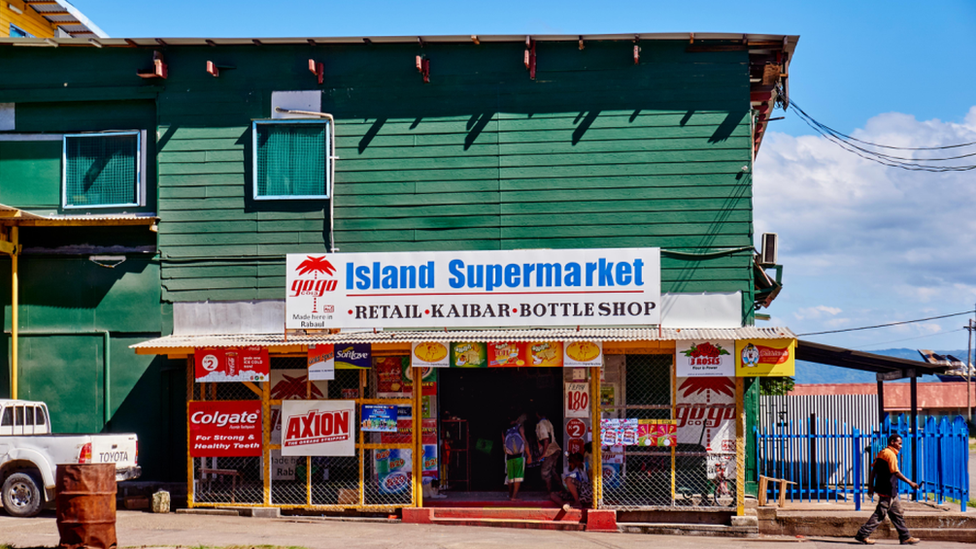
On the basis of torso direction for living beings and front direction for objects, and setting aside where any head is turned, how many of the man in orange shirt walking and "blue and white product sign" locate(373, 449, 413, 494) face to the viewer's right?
1

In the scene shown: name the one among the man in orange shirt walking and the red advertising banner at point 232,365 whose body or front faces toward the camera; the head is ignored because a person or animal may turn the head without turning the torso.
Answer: the red advertising banner

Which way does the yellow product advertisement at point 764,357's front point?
toward the camera

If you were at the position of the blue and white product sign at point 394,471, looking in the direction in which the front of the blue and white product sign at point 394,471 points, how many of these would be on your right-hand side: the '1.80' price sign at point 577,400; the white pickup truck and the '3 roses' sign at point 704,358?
1

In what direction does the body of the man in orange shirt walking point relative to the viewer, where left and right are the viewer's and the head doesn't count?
facing to the right of the viewer

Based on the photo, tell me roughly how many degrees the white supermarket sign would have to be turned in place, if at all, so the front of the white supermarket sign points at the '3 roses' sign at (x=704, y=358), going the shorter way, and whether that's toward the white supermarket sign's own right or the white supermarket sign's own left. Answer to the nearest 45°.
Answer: approximately 90° to the white supermarket sign's own left

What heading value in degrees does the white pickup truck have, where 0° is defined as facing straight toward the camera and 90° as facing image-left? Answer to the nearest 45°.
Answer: approximately 135°

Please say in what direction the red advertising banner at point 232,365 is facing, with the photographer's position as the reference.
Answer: facing the viewer

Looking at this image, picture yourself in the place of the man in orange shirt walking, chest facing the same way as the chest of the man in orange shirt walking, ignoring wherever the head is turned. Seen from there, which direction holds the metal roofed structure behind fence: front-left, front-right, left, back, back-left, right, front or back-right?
left

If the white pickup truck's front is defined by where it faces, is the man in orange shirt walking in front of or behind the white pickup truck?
behind

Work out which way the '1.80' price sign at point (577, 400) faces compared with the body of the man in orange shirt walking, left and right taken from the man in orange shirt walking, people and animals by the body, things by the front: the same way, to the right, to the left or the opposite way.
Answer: to the right

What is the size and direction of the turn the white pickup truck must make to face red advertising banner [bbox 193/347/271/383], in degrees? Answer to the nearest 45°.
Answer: approximately 135° to its right

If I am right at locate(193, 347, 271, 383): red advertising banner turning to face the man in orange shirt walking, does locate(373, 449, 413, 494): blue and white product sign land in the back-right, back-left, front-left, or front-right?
front-left
